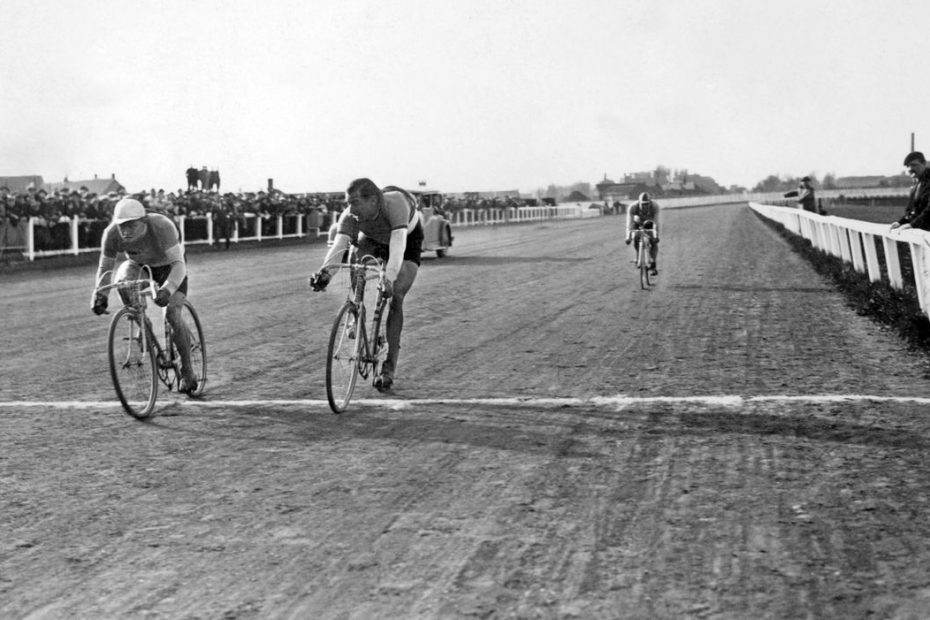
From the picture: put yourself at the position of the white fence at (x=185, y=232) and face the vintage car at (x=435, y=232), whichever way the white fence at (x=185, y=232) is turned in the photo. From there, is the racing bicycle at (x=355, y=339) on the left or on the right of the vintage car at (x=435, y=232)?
right

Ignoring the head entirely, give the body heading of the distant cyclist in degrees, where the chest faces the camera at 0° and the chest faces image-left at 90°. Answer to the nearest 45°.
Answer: approximately 0°

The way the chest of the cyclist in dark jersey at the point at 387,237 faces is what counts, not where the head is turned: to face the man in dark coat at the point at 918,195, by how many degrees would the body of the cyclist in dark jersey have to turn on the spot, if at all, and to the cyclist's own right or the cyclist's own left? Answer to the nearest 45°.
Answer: approximately 180°

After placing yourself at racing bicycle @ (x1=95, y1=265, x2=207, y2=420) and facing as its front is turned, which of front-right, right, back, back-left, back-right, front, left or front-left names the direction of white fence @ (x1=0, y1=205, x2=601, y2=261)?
back-right

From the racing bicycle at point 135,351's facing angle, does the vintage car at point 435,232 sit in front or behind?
behind

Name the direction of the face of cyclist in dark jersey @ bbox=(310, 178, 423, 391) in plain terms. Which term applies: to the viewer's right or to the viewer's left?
to the viewer's left

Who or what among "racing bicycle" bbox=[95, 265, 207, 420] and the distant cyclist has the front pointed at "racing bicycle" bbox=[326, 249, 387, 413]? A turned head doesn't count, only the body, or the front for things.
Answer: the distant cyclist

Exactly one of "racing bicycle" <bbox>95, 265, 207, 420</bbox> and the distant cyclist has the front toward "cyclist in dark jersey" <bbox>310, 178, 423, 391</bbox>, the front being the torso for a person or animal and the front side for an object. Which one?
the distant cyclist

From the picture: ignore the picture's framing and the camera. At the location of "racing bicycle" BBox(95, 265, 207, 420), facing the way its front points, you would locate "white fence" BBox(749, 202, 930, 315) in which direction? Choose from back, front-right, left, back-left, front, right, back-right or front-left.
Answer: back
